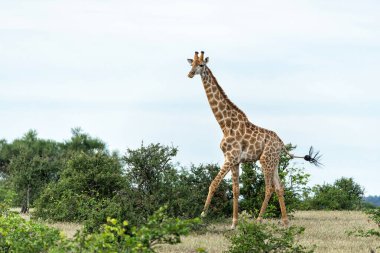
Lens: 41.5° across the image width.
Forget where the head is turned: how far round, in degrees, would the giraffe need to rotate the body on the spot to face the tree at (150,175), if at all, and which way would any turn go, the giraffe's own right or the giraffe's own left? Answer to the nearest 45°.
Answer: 0° — it already faces it

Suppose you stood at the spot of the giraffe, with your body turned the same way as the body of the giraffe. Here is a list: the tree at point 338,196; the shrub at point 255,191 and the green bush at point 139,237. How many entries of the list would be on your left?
1

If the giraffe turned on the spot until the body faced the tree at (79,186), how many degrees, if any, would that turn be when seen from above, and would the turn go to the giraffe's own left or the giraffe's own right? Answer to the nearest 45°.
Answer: approximately 45° to the giraffe's own right

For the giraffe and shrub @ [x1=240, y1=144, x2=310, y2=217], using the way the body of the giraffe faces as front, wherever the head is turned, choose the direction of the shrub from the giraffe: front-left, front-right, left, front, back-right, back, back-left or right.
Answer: right

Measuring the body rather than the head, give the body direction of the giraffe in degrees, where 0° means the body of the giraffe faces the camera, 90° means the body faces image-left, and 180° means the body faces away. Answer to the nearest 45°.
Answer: approximately 90°

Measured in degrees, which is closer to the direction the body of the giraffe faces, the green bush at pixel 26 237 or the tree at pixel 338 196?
the green bush

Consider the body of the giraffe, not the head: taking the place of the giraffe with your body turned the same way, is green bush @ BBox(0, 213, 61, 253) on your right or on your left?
on your left

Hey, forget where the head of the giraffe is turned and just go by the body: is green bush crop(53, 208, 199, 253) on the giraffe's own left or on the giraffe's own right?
on the giraffe's own left
